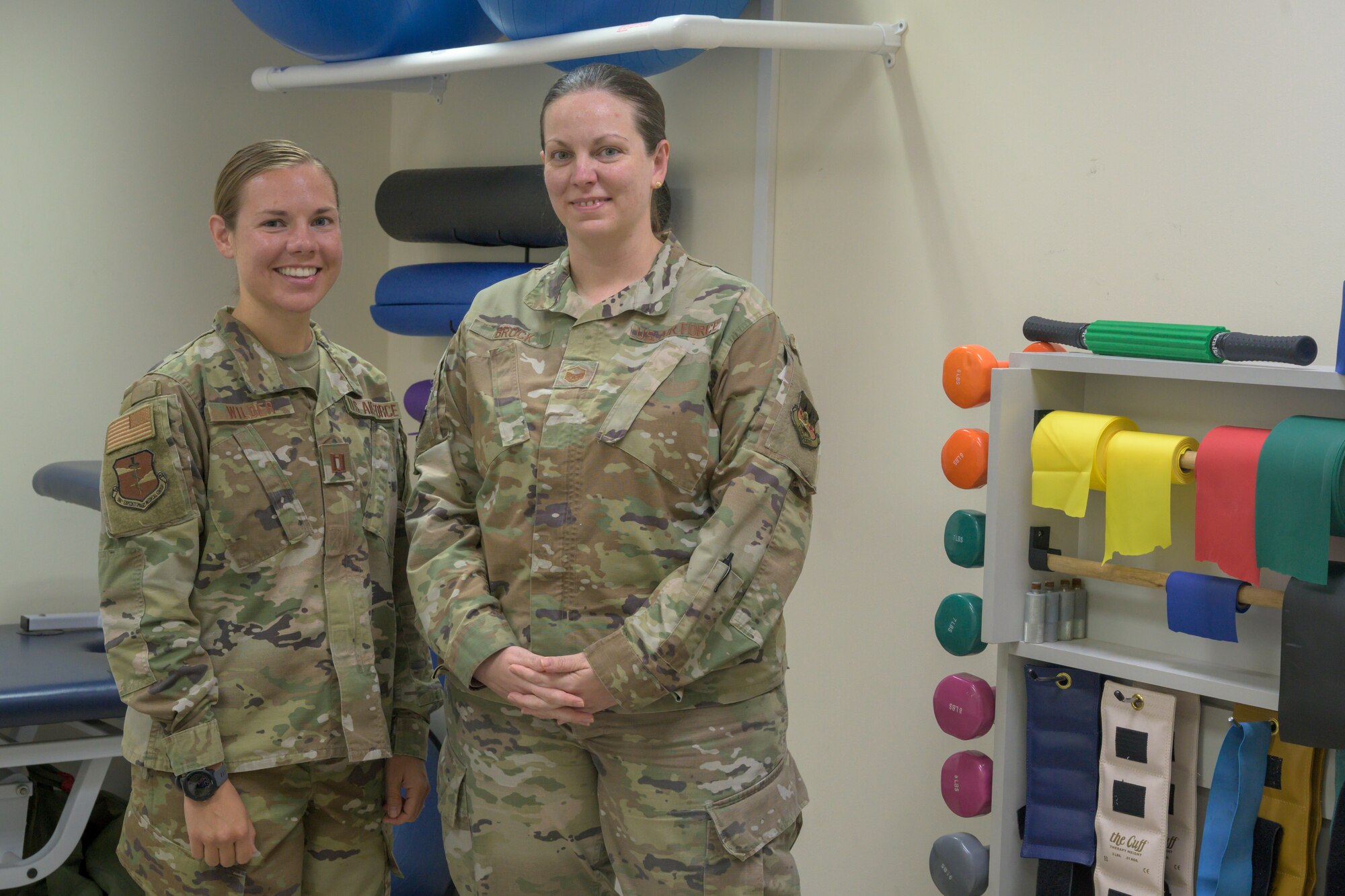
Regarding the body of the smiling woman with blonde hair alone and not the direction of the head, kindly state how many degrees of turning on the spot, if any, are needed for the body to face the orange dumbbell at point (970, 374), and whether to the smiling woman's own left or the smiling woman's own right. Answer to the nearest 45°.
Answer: approximately 45° to the smiling woman's own left

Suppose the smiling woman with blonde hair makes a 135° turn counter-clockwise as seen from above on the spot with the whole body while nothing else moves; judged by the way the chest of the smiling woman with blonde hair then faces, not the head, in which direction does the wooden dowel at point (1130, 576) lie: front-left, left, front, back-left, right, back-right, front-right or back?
right

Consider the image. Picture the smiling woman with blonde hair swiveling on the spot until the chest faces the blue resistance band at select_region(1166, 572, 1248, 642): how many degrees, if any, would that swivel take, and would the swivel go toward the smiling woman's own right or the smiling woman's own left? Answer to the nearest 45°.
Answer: approximately 45° to the smiling woman's own left

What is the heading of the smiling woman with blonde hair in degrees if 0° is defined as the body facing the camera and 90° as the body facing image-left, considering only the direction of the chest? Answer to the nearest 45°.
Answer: approximately 315°

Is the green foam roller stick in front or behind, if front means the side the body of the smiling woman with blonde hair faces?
in front

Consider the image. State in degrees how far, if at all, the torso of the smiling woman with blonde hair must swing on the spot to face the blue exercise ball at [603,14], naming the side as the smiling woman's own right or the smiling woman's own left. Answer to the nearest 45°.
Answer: approximately 90° to the smiling woman's own left

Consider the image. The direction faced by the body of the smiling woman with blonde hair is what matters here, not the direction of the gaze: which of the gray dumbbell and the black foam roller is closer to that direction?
the gray dumbbell

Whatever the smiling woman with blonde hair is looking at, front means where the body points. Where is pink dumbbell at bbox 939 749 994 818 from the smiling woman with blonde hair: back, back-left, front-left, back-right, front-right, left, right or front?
front-left

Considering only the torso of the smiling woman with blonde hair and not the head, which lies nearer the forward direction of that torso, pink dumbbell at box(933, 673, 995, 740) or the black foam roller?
the pink dumbbell

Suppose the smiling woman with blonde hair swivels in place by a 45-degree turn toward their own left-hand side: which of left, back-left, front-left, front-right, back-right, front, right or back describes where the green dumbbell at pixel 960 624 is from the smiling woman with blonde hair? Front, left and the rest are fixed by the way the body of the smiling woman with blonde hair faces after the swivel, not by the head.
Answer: front
